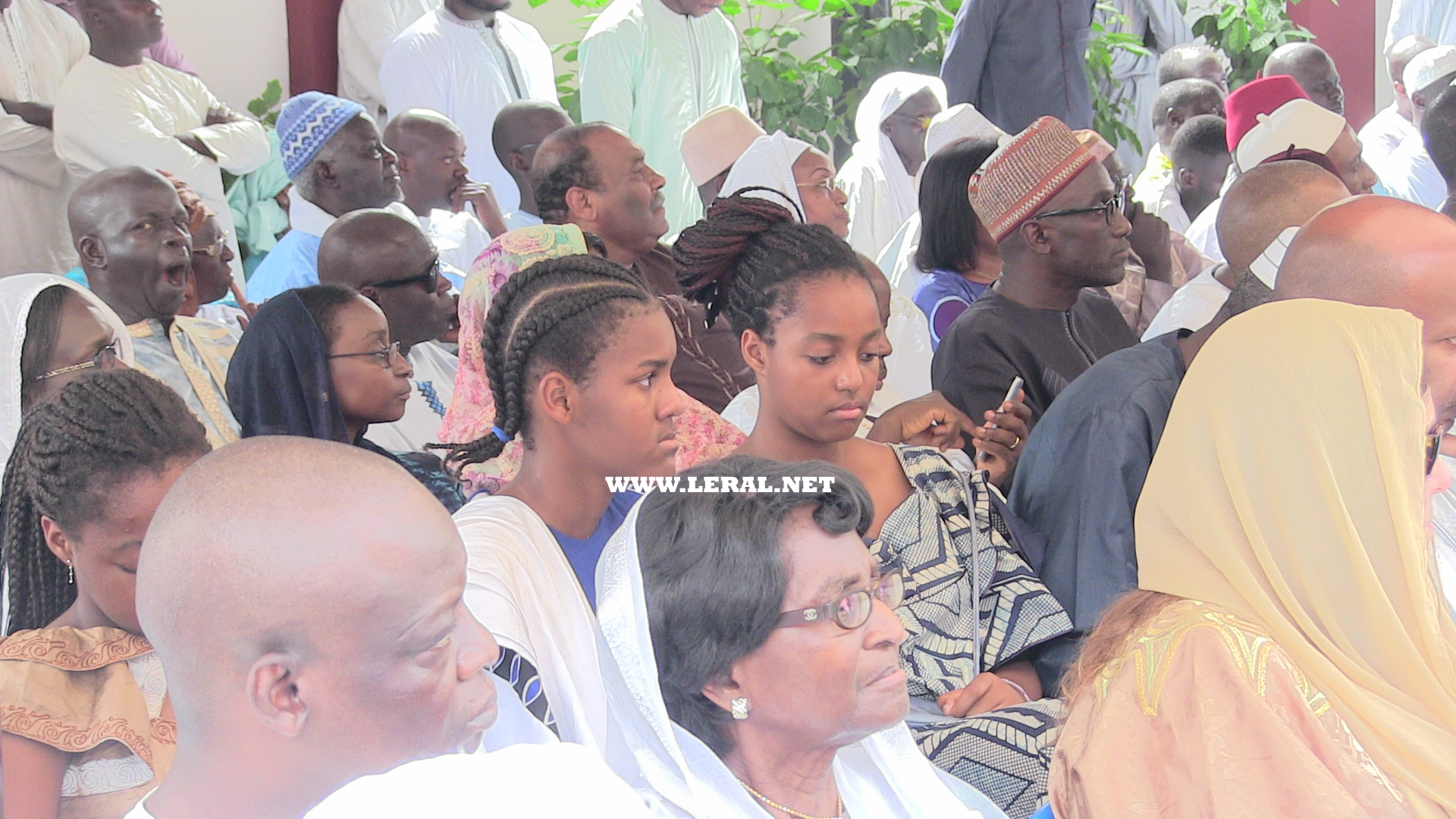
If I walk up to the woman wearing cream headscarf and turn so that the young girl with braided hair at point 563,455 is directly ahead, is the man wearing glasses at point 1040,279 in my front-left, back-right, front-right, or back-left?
front-right

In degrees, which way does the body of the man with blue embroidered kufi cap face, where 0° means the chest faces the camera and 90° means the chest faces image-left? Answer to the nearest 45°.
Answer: approximately 270°

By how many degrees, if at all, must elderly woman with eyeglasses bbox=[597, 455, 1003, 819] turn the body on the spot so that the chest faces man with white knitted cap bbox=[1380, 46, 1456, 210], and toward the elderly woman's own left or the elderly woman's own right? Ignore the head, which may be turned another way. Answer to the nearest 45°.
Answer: approximately 90° to the elderly woman's own left

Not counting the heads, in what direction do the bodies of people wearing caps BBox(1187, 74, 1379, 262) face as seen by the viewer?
to the viewer's right

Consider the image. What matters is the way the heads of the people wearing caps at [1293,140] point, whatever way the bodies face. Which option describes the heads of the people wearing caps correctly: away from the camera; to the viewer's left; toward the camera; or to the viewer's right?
to the viewer's right

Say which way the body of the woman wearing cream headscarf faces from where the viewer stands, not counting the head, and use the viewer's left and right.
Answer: facing to the right of the viewer

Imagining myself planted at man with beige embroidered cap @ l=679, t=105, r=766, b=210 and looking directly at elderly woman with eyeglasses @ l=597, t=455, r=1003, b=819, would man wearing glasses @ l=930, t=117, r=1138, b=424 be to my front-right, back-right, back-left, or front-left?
front-left

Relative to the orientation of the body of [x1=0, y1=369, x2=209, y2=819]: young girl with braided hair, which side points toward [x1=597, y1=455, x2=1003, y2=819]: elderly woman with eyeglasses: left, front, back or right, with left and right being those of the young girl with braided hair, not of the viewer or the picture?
front

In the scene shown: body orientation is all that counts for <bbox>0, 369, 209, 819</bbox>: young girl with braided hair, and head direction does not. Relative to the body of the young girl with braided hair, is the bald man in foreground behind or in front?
in front

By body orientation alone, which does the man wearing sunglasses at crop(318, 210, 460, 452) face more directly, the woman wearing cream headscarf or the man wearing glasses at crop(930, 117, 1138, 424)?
the man wearing glasses

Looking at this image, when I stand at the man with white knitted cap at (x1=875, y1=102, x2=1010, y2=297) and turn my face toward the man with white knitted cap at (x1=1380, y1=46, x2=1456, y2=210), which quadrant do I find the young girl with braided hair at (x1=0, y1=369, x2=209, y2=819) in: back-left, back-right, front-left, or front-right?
back-right

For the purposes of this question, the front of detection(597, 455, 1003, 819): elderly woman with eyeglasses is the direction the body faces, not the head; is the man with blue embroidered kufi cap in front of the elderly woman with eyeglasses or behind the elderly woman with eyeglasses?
behind

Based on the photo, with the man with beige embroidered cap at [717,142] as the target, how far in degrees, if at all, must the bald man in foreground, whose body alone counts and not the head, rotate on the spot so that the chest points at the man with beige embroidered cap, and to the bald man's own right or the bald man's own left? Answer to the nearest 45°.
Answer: approximately 90° to the bald man's own left

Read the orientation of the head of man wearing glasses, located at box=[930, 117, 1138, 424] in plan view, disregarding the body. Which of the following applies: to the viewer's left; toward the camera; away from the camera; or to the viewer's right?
to the viewer's right

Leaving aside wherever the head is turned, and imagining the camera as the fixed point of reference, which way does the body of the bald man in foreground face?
to the viewer's right

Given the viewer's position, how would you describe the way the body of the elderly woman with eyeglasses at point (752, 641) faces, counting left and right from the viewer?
facing the viewer and to the right of the viewer
